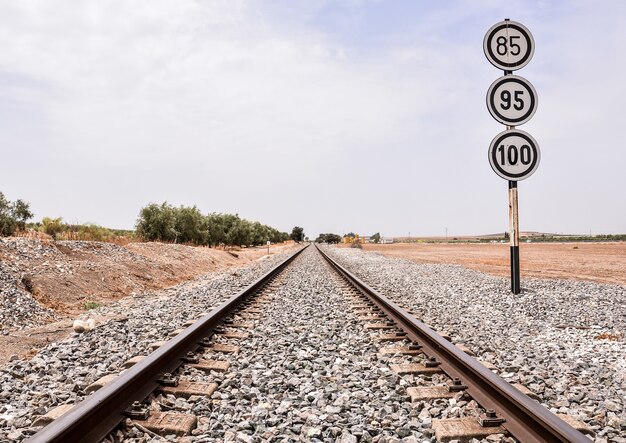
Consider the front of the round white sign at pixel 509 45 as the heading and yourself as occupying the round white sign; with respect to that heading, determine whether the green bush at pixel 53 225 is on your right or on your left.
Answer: on your right

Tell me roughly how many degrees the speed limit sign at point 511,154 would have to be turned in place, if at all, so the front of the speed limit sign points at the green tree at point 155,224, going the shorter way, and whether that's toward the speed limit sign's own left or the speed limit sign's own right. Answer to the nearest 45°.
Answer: approximately 135° to the speed limit sign's own right

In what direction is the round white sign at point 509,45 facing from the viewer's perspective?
toward the camera

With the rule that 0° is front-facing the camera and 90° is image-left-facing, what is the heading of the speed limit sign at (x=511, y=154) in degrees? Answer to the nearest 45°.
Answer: approximately 0°

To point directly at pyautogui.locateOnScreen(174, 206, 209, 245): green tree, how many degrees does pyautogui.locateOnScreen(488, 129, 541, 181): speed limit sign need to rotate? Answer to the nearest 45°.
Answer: approximately 135° to its right

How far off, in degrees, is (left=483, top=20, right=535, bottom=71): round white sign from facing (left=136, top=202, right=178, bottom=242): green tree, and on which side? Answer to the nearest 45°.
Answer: approximately 135° to its right

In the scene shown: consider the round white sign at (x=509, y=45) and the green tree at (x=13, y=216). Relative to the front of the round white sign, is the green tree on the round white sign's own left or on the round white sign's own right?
on the round white sign's own right

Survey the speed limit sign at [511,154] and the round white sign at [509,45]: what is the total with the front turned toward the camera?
2
